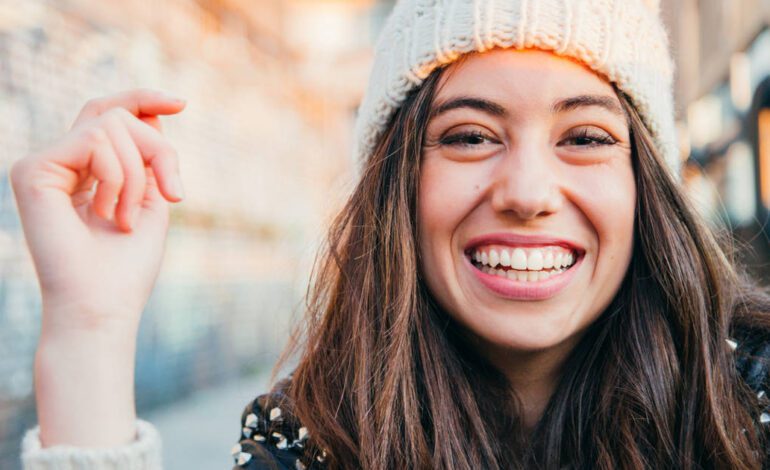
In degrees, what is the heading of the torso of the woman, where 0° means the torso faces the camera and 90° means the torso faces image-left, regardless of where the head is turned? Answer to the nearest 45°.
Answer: approximately 0°
